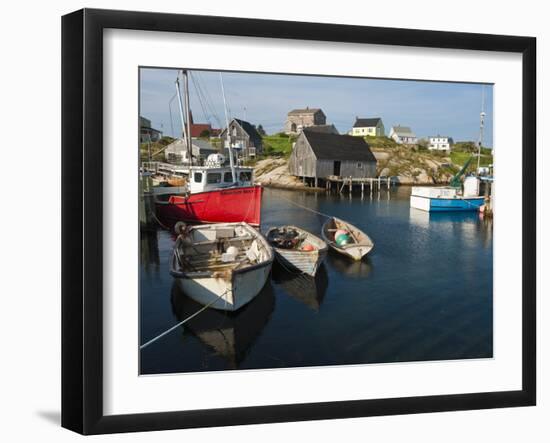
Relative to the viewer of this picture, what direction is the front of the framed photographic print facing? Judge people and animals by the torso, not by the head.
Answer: facing the viewer and to the right of the viewer
